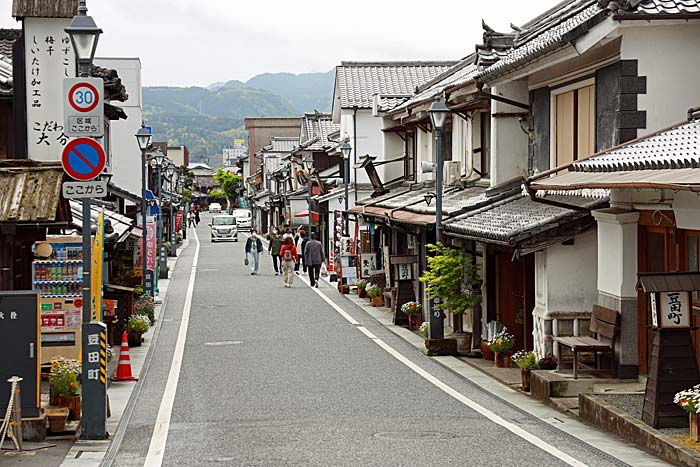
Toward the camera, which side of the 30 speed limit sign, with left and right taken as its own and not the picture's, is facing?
front

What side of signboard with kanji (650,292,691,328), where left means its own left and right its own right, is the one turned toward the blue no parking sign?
right

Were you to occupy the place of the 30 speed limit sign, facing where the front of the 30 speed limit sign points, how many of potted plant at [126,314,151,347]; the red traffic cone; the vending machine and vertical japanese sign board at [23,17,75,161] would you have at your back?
4

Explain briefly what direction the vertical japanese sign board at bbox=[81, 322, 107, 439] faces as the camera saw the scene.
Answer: facing the viewer

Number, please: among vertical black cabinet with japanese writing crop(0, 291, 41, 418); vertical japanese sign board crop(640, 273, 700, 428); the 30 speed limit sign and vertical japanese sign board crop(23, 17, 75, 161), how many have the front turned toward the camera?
4

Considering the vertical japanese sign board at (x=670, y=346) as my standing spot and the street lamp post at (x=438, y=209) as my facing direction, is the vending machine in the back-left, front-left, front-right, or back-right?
front-left

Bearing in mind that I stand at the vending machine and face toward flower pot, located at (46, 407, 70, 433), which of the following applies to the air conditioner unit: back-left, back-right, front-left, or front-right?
back-left

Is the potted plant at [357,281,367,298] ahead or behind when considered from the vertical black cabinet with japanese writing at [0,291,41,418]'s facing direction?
behind

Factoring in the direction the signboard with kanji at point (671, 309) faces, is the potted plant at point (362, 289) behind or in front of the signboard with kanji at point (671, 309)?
behind

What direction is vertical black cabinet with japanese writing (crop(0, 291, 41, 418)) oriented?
toward the camera

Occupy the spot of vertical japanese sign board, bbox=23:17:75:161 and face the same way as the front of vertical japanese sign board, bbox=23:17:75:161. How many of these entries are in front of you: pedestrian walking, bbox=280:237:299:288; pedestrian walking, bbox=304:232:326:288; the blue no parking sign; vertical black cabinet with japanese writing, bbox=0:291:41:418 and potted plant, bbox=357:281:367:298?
2

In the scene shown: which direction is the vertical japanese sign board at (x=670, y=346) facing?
toward the camera

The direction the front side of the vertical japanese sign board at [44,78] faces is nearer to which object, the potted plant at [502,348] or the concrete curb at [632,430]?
the concrete curb

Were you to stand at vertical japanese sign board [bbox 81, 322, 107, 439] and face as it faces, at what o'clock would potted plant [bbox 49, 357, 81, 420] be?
The potted plant is roughly at 5 o'clock from the vertical japanese sign board.
